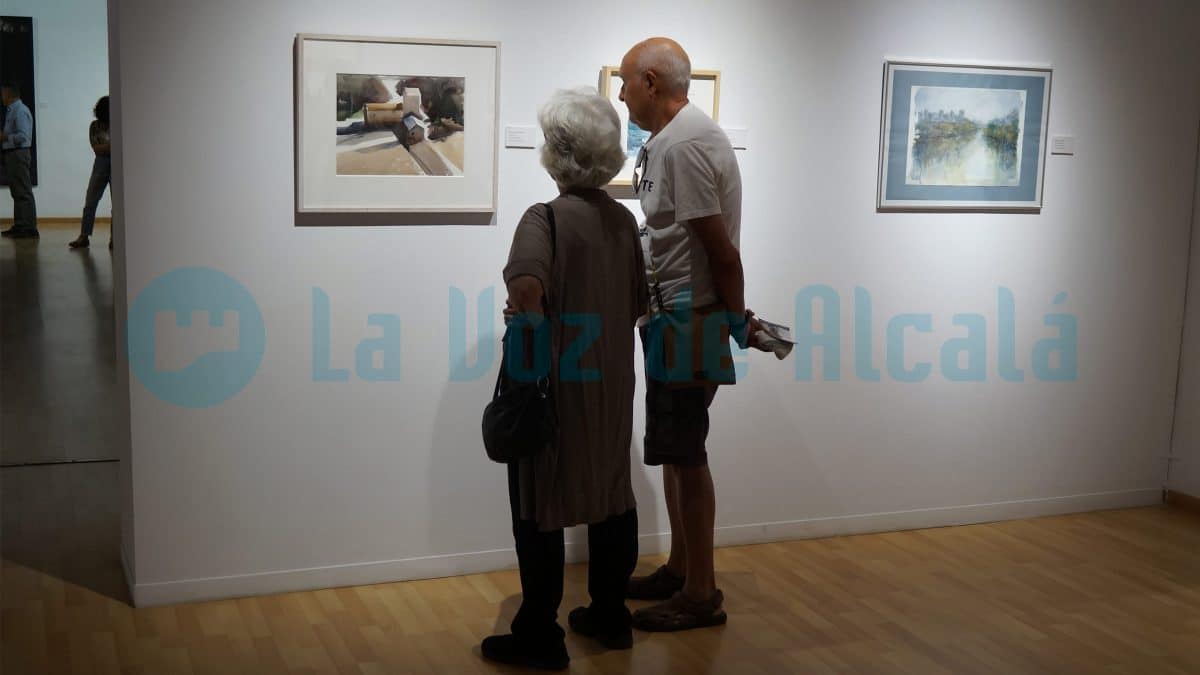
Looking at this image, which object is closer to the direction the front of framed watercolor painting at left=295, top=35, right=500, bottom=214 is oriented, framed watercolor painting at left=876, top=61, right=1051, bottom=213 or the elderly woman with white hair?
the elderly woman with white hair

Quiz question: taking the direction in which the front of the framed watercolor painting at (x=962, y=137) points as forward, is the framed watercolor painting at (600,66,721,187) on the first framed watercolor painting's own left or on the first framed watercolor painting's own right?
on the first framed watercolor painting's own right

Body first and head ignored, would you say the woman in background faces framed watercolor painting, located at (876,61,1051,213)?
no

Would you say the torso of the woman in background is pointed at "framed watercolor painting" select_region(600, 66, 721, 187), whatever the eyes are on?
no

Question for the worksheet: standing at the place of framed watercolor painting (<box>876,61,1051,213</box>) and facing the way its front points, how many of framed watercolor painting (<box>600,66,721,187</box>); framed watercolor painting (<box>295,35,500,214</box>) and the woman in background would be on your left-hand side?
0

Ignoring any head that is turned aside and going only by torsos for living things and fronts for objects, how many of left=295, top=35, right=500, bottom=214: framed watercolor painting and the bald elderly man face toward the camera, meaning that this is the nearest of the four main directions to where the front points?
1

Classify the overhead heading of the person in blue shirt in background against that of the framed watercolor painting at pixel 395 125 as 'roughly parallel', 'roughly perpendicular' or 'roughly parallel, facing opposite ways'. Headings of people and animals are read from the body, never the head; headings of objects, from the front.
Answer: roughly perpendicular

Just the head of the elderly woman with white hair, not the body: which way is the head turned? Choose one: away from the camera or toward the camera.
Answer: away from the camera

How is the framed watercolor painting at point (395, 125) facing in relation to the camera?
toward the camera

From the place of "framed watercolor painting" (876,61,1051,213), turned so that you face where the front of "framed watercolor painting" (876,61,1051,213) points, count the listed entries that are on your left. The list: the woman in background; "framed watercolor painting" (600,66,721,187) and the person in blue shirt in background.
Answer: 0

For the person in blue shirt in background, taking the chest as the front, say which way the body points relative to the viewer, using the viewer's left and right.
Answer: facing to the left of the viewer

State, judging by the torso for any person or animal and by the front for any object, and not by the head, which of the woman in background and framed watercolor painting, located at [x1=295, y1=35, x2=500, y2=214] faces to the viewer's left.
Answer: the woman in background

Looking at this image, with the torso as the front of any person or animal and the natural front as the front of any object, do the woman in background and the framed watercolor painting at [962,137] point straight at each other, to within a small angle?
no

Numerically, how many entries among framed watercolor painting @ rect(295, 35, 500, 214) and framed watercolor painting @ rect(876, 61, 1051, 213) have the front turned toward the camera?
2

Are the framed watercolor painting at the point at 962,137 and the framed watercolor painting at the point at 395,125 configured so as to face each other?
no

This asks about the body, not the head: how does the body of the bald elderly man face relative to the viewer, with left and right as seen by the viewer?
facing to the left of the viewer

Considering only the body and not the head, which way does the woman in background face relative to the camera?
to the viewer's left
